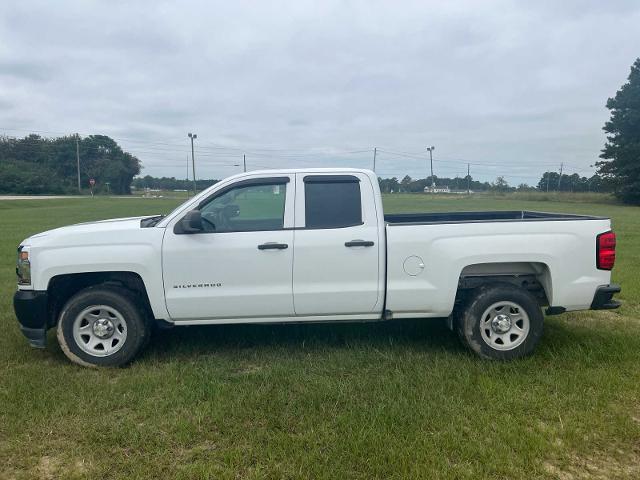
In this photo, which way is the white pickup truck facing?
to the viewer's left
